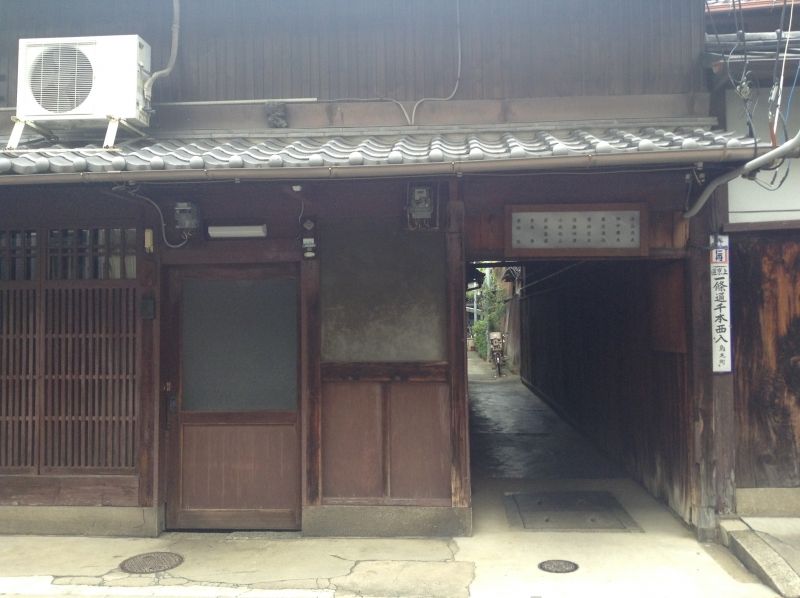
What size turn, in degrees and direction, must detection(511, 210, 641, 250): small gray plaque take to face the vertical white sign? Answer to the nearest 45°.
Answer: approximately 90° to its left

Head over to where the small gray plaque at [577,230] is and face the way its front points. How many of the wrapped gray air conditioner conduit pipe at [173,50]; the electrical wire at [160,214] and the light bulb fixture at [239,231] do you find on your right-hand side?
3

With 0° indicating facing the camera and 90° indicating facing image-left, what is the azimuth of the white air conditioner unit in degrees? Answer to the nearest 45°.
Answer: approximately 0°

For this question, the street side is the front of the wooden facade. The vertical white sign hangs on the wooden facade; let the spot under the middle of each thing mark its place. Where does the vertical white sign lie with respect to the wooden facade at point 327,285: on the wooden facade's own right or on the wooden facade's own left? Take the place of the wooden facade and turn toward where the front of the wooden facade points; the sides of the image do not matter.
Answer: on the wooden facade's own left

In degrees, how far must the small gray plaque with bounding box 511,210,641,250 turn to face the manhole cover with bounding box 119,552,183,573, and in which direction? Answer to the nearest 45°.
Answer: approximately 90° to its right

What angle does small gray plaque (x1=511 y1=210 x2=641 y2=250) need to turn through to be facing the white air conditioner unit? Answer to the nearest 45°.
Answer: approximately 90° to its right

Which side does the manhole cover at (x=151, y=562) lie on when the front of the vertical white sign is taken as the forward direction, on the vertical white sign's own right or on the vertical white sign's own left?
on the vertical white sign's own right

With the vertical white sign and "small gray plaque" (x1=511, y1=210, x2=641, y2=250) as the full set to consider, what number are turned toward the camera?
2
